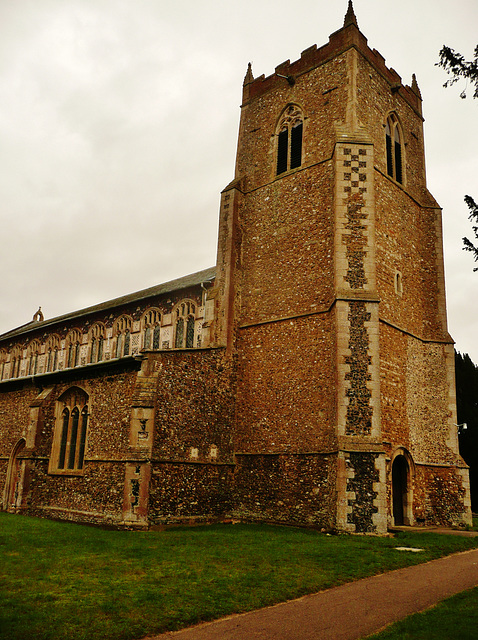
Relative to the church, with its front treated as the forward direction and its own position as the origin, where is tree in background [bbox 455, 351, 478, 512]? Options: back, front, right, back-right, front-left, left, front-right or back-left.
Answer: left

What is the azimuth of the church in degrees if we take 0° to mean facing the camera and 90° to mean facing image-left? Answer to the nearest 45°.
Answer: approximately 315°
